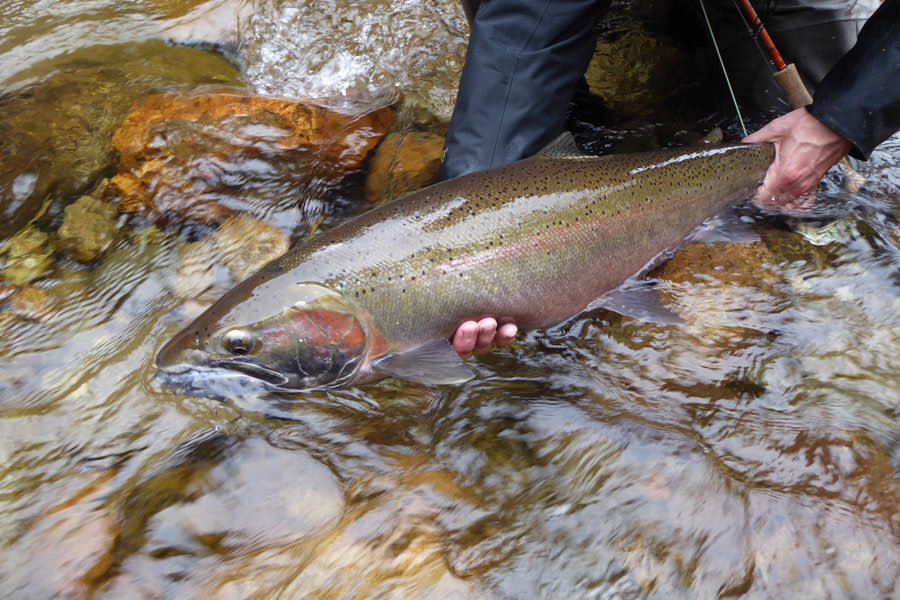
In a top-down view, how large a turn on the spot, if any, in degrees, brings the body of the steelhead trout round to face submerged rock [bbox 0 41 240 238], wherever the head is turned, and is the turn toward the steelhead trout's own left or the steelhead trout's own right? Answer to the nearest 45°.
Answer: approximately 90° to the steelhead trout's own right

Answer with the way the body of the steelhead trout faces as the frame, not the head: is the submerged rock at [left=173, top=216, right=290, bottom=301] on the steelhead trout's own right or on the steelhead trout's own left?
on the steelhead trout's own right

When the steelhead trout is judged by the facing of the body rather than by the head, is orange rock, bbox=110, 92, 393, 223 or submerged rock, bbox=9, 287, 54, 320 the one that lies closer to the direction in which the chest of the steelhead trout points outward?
the submerged rock

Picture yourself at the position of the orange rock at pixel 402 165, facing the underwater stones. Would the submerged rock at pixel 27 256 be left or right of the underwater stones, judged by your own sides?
right

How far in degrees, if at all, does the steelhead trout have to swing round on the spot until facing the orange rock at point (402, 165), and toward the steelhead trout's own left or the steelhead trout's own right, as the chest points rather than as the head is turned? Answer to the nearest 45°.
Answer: approximately 135° to the steelhead trout's own right

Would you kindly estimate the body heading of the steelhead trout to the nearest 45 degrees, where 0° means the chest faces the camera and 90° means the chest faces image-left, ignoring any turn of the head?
approximately 45°

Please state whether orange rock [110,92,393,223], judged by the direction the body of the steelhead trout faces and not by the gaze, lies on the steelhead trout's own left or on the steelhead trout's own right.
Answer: on the steelhead trout's own right
